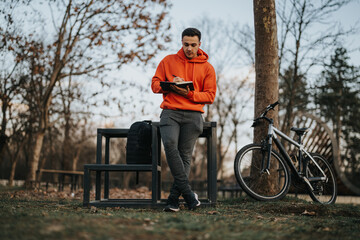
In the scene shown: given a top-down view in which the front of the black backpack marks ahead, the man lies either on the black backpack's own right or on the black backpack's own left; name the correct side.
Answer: on the black backpack's own left

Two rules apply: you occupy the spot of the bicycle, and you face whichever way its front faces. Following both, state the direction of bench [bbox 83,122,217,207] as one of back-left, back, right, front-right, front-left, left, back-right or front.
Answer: front

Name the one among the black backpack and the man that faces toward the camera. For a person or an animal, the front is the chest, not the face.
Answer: the man

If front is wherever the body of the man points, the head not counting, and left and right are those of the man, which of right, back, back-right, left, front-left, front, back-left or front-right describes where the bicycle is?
back-left

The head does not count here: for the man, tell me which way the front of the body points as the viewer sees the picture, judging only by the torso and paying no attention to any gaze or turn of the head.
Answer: toward the camera

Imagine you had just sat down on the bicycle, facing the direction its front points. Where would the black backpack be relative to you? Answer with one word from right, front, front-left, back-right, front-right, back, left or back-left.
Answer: front

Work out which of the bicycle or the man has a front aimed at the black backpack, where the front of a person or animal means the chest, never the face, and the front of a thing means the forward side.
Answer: the bicycle

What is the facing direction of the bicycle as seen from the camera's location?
facing the viewer and to the left of the viewer
